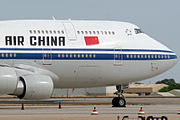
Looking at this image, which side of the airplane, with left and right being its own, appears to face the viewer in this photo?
right
